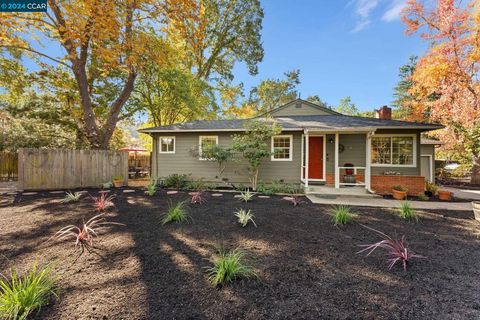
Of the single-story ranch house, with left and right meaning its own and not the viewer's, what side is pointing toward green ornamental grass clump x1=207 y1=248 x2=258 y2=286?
front

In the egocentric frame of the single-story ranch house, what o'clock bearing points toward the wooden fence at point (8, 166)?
The wooden fence is roughly at 3 o'clock from the single-story ranch house.

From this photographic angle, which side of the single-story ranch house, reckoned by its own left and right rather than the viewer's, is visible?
front

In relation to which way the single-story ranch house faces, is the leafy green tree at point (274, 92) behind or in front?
behind

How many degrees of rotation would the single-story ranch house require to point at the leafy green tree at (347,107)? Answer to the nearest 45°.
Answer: approximately 180°

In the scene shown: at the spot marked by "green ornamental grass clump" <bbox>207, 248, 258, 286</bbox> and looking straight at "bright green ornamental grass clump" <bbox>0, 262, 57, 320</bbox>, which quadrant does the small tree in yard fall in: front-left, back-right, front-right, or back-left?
back-right
